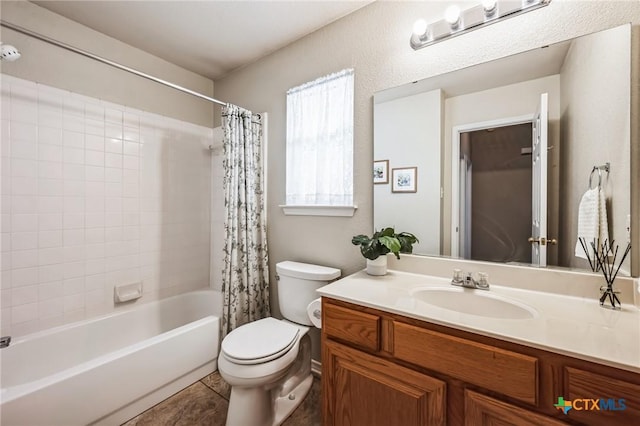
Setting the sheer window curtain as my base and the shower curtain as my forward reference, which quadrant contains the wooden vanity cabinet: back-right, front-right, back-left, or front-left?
back-left

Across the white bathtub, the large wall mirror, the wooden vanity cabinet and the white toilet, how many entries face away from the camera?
0

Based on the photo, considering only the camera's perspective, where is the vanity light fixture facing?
facing the viewer and to the left of the viewer

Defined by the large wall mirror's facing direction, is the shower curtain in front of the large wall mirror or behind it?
in front

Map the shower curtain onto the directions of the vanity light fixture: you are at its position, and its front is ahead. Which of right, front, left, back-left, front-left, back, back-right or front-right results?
front-right

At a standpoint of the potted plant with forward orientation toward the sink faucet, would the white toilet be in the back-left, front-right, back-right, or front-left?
back-right

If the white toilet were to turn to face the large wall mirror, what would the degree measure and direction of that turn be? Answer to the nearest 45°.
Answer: approximately 135° to its left

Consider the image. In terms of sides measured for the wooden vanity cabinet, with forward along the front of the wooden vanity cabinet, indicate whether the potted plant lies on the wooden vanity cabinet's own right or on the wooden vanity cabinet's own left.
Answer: on the wooden vanity cabinet's own right

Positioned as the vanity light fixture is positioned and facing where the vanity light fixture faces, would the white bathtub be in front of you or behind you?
in front

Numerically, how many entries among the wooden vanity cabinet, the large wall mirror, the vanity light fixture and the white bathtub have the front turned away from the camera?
0

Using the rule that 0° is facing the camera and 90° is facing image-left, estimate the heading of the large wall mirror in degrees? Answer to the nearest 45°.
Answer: approximately 45°
